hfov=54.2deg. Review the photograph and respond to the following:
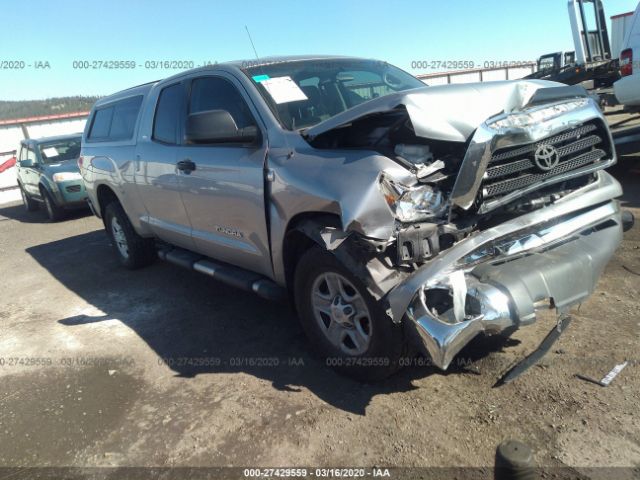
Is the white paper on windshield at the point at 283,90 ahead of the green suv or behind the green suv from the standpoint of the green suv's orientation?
ahead

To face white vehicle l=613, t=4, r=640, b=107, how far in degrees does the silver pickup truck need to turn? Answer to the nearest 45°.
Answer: approximately 90° to its left

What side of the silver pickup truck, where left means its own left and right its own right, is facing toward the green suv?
back

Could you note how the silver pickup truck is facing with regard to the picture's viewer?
facing the viewer and to the right of the viewer

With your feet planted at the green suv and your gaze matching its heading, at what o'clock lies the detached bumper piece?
The detached bumper piece is roughly at 1 o'clock from the green suv.

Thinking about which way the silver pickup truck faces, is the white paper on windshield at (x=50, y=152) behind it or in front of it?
behind

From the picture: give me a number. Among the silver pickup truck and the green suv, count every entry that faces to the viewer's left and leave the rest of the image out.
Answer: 0

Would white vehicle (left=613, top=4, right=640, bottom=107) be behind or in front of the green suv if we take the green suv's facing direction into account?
in front
